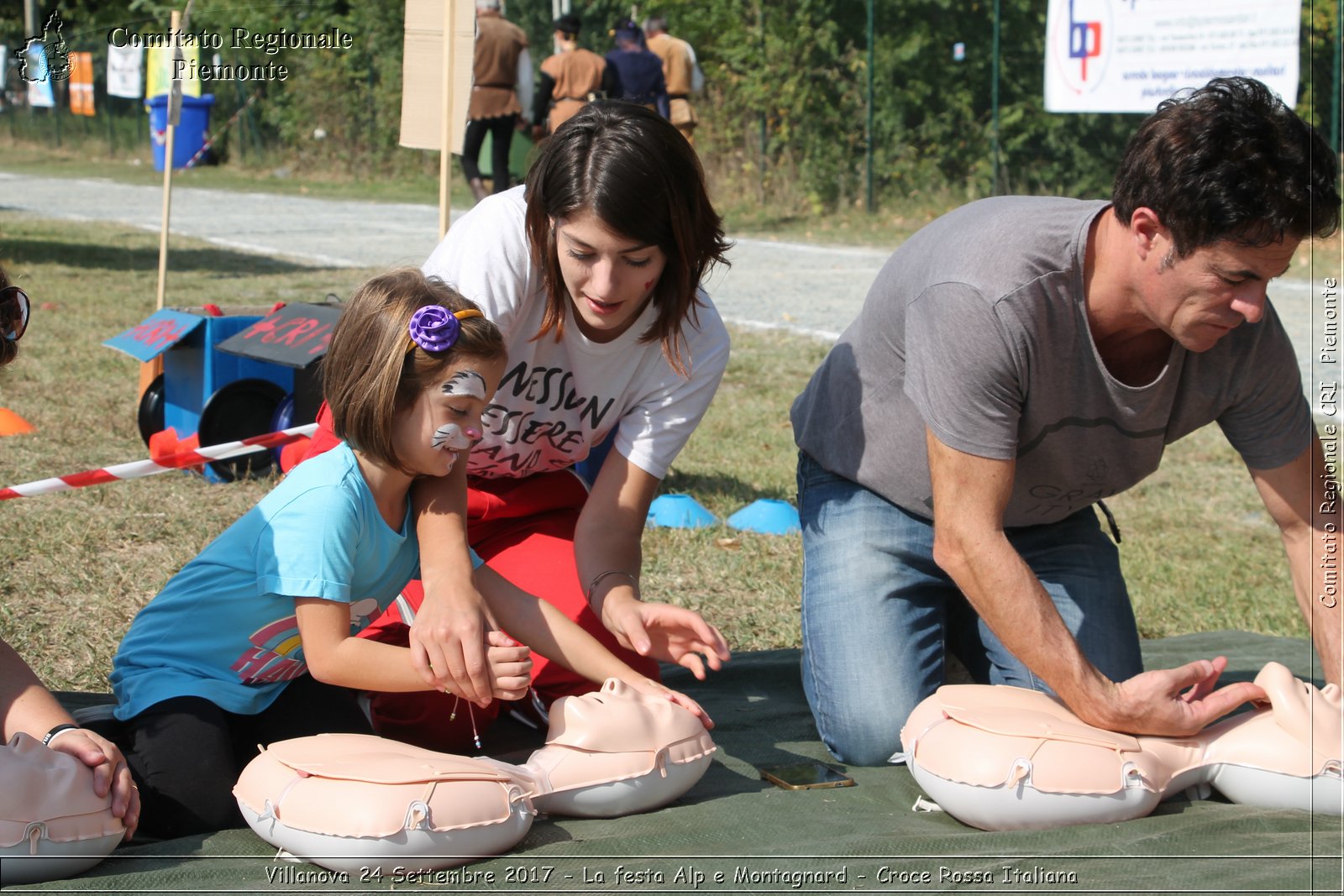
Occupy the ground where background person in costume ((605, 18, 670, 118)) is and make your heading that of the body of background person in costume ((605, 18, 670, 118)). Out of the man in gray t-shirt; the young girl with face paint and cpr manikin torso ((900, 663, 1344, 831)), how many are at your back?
3

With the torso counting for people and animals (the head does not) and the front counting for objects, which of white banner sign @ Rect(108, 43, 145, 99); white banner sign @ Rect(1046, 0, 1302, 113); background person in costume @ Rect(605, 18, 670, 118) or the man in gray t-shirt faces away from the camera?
the background person in costume

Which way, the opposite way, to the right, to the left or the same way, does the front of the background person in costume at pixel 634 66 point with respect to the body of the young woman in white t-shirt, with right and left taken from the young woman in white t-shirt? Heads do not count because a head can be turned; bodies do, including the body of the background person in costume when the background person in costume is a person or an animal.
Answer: the opposite way

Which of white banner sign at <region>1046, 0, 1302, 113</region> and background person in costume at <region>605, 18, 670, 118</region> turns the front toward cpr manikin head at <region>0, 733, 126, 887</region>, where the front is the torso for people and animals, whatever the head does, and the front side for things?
the white banner sign

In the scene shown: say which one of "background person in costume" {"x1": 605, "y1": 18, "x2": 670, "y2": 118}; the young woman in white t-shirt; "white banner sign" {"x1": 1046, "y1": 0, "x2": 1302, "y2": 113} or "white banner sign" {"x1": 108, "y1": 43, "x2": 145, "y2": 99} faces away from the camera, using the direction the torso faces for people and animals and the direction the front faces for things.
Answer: the background person in costume

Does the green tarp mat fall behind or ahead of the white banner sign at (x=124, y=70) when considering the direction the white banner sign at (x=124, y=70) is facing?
ahead

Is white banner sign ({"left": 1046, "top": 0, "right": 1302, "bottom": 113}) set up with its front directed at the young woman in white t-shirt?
yes

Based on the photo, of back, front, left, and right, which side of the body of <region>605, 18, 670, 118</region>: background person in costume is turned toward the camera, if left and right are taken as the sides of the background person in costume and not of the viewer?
back

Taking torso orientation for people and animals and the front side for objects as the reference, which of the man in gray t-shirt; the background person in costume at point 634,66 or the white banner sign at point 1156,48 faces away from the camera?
the background person in costume

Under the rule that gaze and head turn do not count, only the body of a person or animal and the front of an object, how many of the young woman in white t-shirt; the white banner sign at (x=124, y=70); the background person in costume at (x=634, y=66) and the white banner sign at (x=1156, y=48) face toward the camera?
3

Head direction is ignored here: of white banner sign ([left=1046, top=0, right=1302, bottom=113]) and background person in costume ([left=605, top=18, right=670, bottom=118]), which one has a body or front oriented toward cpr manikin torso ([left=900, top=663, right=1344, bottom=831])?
the white banner sign

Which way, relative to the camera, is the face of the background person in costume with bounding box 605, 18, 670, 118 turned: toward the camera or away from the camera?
away from the camera

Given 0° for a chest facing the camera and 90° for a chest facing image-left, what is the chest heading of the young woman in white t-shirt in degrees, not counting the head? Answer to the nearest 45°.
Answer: approximately 0°

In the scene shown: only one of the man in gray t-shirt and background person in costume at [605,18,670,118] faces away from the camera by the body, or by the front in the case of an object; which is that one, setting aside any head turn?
the background person in costume
